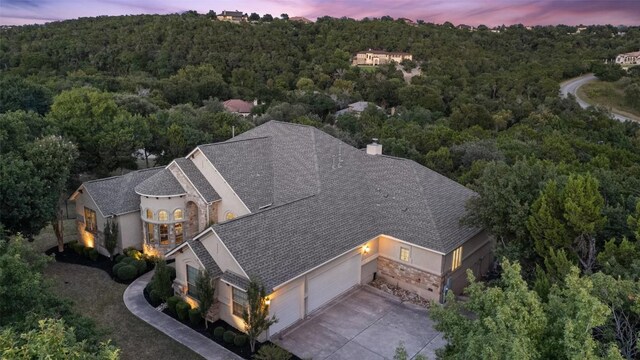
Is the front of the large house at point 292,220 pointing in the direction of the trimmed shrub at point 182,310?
yes

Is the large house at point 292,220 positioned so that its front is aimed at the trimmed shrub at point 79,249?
no

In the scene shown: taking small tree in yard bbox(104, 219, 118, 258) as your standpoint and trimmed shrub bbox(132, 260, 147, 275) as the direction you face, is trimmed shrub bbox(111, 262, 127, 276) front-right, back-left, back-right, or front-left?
front-right

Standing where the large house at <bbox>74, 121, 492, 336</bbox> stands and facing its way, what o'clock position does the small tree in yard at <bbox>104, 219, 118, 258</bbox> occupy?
The small tree in yard is roughly at 2 o'clock from the large house.

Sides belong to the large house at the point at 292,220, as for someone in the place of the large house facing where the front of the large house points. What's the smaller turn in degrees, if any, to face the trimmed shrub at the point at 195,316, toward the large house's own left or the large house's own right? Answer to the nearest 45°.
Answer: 0° — it already faces it

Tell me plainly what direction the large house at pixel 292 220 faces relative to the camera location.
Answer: facing the viewer and to the left of the viewer

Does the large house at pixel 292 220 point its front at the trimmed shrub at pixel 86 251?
no

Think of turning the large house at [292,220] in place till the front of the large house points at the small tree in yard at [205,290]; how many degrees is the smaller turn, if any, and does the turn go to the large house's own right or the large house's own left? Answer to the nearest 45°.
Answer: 0° — it already faces it

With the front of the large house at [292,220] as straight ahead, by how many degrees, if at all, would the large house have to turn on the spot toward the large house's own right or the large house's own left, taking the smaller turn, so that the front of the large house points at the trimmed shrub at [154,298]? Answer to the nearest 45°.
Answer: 0° — it already faces it

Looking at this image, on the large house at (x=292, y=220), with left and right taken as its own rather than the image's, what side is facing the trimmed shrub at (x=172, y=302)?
front

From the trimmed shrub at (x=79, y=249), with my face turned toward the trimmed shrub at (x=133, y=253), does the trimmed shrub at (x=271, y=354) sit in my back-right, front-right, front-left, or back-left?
front-right

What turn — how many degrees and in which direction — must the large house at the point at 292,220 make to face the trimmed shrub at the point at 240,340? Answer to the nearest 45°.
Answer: approximately 45° to its left
